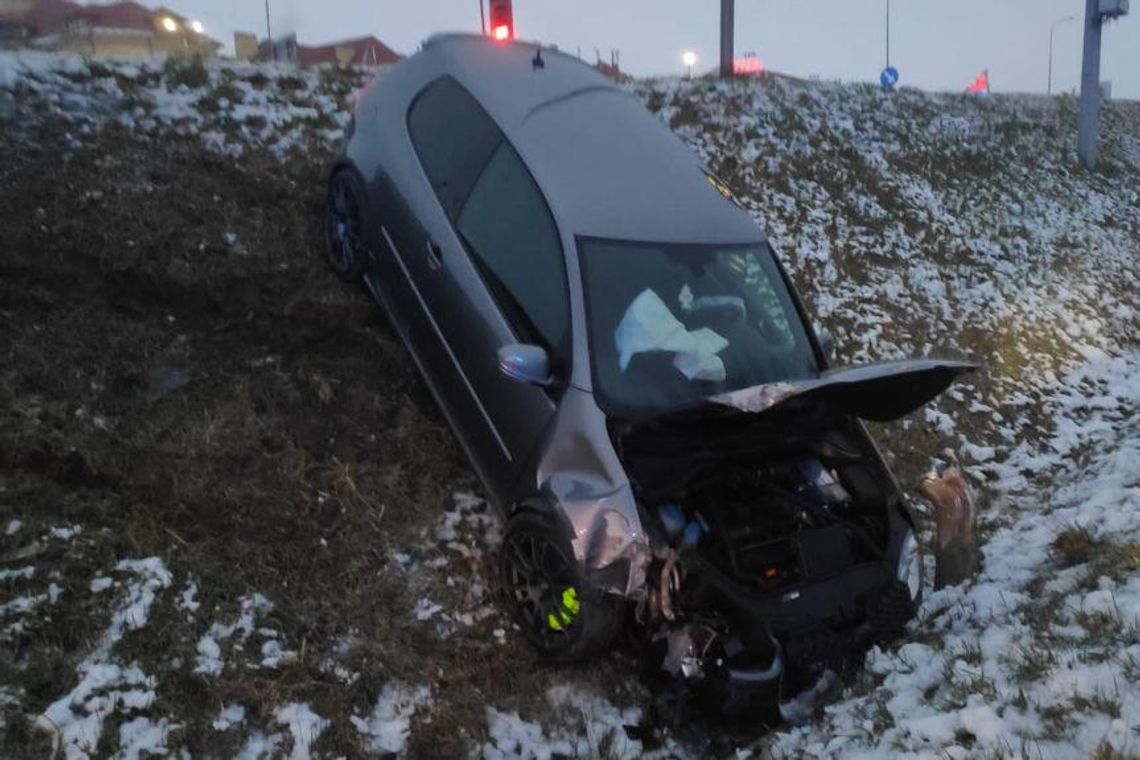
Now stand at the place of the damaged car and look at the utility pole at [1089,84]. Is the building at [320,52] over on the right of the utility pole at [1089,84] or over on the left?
left

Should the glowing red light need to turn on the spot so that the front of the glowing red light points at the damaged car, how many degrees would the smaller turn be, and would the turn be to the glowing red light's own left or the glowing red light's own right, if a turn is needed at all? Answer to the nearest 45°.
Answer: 0° — it already faces it

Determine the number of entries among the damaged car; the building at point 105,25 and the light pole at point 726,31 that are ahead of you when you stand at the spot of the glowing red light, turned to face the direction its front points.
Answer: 1

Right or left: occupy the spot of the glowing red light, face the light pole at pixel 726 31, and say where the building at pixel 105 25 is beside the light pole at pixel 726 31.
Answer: left

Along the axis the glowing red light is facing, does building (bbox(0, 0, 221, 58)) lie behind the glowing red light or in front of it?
behind

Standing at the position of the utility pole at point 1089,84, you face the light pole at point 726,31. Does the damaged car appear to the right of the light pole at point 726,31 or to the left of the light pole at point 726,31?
left

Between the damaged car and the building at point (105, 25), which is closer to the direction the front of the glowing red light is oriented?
the damaged car

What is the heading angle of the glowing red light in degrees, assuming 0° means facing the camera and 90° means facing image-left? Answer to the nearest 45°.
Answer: approximately 0°

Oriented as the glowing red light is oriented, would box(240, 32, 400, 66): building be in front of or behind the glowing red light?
behind
